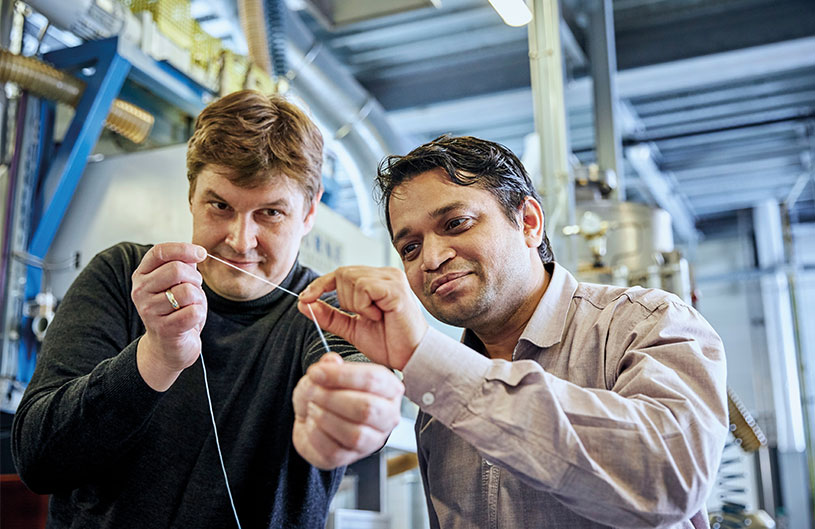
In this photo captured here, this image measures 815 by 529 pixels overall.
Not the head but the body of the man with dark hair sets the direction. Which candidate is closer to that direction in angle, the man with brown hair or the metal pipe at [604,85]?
the man with brown hair

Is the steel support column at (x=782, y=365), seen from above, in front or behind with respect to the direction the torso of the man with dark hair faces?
behind

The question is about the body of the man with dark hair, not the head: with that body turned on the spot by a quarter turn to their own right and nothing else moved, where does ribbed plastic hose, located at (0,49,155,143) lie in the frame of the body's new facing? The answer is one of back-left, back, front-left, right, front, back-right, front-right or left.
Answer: front

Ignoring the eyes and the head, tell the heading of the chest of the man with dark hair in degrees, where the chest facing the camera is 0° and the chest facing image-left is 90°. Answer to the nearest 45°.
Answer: approximately 45°

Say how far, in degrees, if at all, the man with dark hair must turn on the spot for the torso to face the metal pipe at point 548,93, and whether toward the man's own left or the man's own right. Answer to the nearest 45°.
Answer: approximately 135° to the man's own right

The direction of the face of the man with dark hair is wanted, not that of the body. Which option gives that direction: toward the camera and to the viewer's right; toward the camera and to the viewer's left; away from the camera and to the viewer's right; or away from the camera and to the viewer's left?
toward the camera and to the viewer's left

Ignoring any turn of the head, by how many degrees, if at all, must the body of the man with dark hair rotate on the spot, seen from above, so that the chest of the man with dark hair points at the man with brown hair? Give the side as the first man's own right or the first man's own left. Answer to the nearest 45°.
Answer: approximately 45° to the first man's own right
